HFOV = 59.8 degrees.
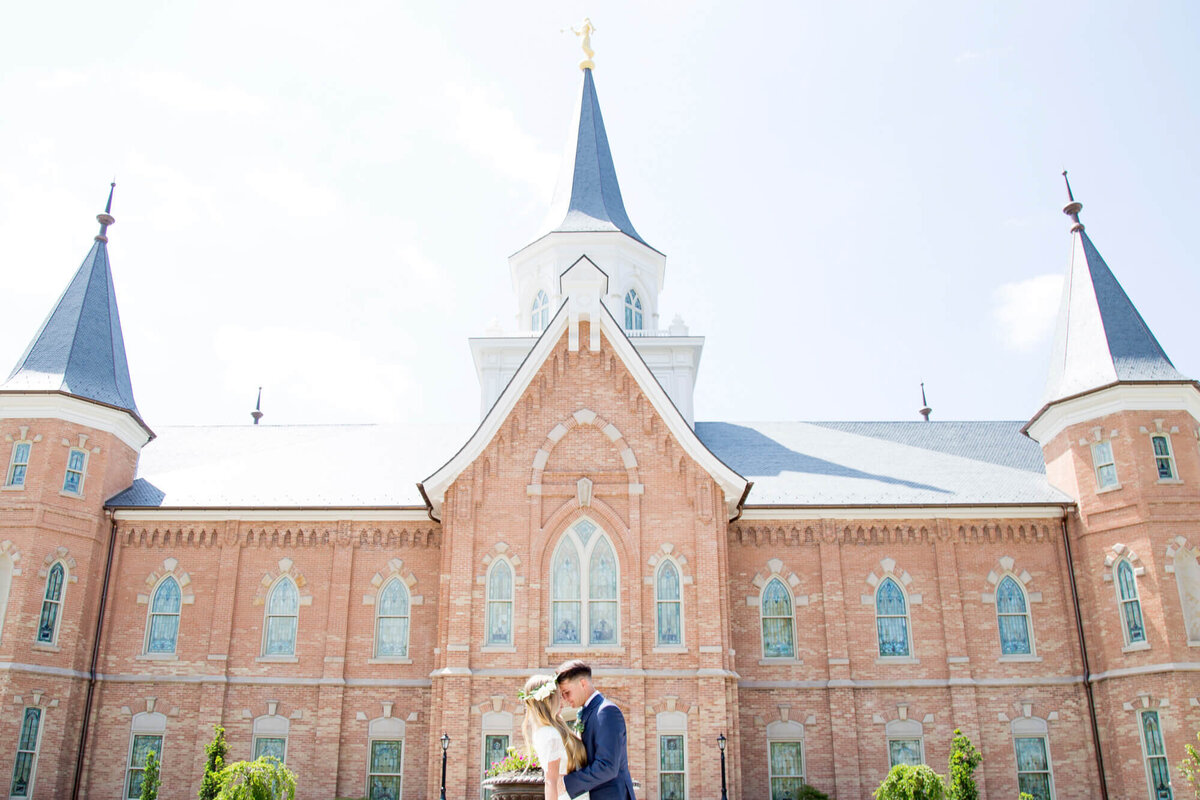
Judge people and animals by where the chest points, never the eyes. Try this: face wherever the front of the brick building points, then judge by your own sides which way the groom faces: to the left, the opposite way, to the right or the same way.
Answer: to the right

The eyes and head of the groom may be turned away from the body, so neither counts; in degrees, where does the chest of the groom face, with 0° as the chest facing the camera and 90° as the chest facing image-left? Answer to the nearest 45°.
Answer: approximately 90°

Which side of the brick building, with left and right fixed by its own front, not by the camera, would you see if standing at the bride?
front

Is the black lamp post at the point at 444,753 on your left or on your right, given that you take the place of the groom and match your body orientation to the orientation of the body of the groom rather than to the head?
on your right

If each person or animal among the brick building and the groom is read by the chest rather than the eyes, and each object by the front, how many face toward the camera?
1

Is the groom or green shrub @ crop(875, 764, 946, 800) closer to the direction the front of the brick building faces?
the groom

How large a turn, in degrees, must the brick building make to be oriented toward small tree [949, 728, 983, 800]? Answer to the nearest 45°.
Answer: approximately 90° to its left

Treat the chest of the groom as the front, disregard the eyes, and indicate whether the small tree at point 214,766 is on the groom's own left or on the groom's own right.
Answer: on the groom's own right

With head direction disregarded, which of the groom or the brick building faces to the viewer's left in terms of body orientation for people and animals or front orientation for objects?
the groom

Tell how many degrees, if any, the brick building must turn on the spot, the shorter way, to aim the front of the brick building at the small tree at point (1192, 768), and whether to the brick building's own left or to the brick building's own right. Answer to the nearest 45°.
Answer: approximately 90° to the brick building's own left

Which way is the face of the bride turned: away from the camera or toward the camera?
away from the camera

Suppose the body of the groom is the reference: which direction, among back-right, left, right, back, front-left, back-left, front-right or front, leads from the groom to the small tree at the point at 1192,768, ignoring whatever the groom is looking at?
back-right

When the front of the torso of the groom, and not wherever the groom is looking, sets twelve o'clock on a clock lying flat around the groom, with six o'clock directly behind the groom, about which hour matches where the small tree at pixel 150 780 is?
The small tree is roughly at 2 o'clock from the groom.
